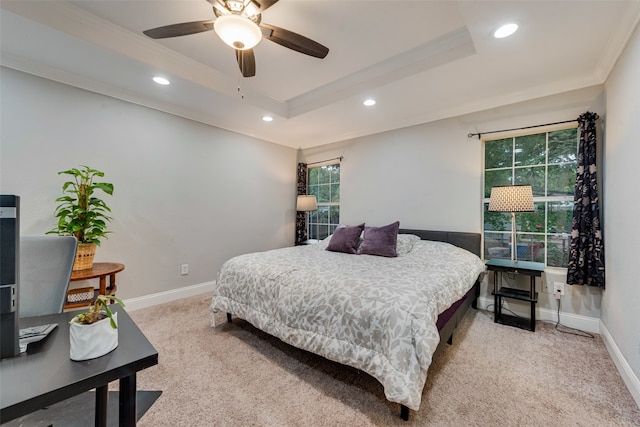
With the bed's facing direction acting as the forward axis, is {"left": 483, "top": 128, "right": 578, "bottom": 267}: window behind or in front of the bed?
behind

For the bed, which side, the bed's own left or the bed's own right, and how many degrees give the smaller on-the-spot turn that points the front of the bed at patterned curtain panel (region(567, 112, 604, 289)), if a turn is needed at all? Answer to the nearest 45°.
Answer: approximately 135° to the bed's own left

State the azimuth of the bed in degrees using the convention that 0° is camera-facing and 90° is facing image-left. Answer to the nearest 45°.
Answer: approximately 45°

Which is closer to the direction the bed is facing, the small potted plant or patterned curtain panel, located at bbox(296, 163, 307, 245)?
the small potted plant

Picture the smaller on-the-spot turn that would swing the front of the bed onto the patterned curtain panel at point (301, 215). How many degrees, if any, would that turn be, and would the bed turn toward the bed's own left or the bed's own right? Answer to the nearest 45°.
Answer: approximately 135° to the bed's own right

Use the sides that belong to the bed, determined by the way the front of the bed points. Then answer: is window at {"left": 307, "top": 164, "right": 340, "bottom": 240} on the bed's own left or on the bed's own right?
on the bed's own right

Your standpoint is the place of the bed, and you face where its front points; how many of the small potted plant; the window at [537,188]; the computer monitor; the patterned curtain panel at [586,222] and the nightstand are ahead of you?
2

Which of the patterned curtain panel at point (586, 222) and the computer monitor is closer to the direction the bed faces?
the computer monitor

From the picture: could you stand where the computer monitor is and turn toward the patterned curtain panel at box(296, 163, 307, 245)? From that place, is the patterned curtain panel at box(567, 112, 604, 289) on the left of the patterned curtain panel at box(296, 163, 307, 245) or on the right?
right

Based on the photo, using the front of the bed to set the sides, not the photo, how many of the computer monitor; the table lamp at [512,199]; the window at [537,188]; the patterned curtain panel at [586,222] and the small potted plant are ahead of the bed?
2
